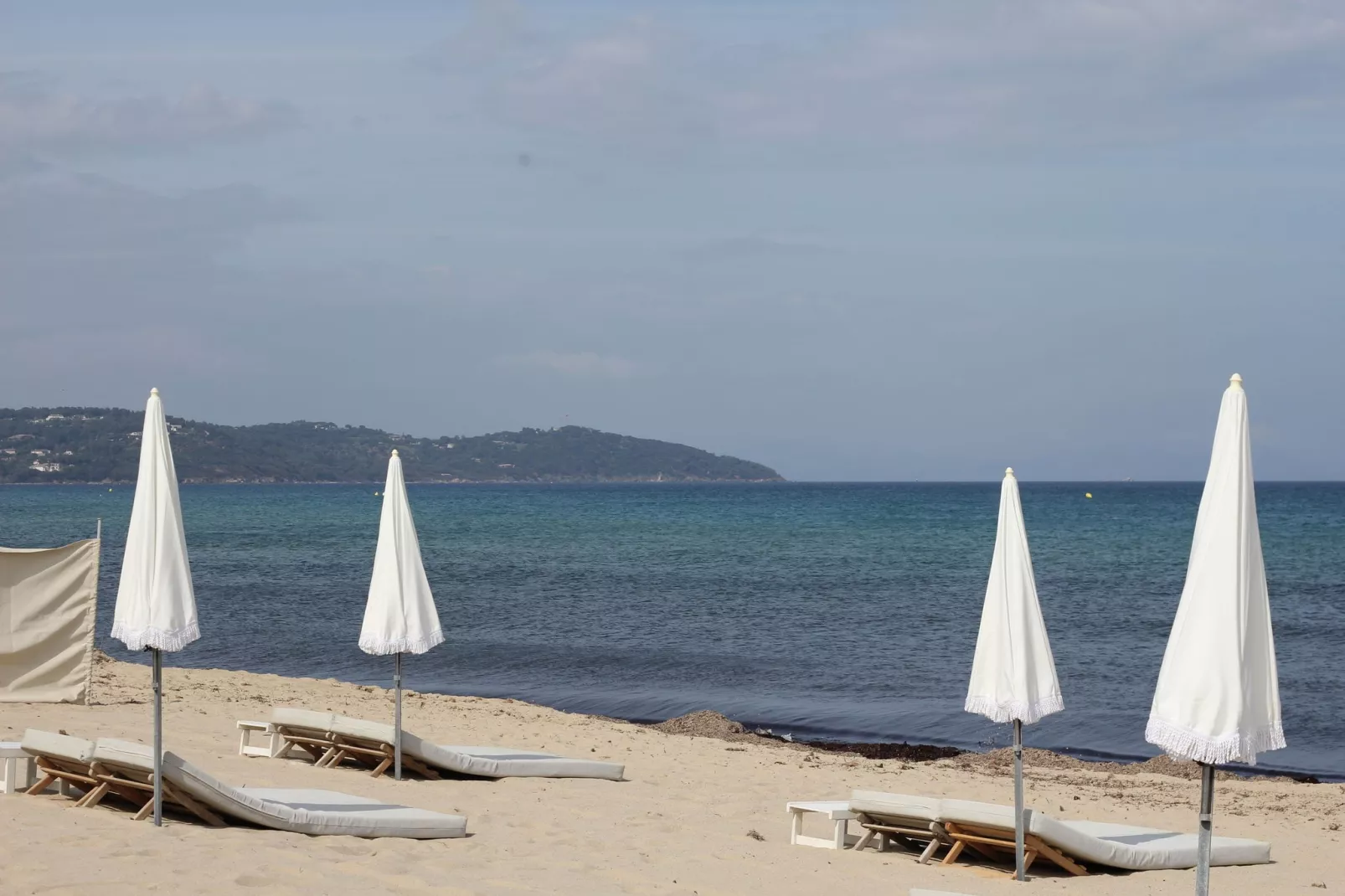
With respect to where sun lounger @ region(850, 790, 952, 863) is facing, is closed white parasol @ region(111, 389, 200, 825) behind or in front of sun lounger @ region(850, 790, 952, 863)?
behind

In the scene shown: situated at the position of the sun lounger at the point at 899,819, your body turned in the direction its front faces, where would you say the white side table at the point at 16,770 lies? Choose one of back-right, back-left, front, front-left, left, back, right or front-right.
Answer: back-left

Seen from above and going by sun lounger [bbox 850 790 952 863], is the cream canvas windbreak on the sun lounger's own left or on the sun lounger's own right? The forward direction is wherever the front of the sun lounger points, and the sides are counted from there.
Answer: on the sun lounger's own left

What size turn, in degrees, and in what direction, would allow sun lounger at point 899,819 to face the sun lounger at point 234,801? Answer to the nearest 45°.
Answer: approximately 135° to its left

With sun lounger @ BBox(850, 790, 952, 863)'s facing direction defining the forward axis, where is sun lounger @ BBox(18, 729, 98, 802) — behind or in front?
behind

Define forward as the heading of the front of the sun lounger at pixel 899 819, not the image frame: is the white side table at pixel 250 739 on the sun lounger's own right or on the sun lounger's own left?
on the sun lounger's own left

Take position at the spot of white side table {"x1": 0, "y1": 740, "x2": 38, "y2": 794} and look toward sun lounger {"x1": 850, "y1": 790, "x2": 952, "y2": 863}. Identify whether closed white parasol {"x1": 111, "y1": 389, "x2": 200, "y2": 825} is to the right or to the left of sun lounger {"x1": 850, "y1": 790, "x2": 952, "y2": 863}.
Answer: right

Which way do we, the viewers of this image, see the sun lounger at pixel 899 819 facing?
facing away from the viewer and to the right of the viewer

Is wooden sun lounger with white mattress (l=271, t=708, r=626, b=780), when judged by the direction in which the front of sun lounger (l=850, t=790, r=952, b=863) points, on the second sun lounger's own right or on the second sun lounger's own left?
on the second sun lounger's own left
